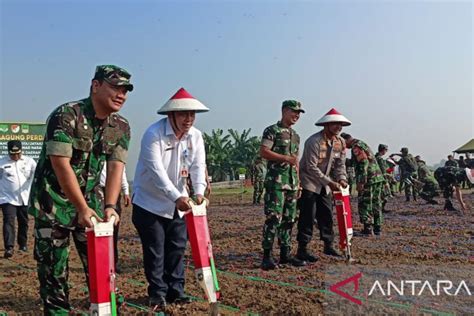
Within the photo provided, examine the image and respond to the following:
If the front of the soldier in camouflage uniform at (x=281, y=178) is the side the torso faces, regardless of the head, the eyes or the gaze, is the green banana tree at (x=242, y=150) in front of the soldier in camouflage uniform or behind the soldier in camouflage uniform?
behind

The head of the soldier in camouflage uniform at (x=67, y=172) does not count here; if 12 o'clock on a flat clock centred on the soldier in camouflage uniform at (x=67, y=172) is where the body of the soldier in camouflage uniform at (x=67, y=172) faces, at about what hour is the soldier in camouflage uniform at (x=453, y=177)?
the soldier in camouflage uniform at (x=453, y=177) is roughly at 9 o'clock from the soldier in camouflage uniform at (x=67, y=172).

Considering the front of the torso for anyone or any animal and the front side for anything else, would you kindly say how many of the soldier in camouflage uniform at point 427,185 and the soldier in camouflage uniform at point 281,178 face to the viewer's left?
1

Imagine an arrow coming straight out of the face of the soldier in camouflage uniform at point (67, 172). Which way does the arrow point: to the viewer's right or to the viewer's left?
to the viewer's right

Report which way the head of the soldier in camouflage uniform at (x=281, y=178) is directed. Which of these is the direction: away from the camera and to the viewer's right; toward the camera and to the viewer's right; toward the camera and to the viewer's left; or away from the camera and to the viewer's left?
toward the camera and to the viewer's right

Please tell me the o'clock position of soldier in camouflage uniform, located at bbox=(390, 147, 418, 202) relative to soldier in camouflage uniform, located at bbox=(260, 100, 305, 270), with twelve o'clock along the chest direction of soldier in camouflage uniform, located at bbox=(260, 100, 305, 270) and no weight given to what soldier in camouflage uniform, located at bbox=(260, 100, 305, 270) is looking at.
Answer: soldier in camouflage uniform, located at bbox=(390, 147, 418, 202) is roughly at 8 o'clock from soldier in camouflage uniform, located at bbox=(260, 100, 305, 270).

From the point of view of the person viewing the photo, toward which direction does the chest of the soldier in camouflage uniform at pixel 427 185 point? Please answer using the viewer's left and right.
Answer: facing to the left of the viewer

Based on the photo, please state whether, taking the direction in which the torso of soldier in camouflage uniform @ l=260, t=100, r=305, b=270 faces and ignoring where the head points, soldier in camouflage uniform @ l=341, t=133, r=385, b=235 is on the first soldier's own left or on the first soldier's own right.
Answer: on the first soldier's own left
